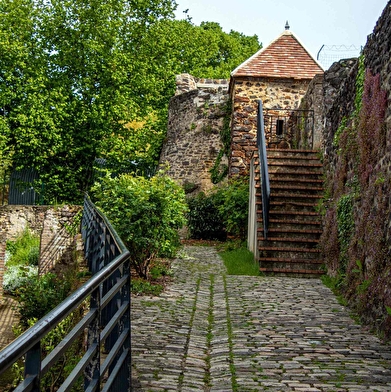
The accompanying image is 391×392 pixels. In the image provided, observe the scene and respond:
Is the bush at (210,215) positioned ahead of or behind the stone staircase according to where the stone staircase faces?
behind

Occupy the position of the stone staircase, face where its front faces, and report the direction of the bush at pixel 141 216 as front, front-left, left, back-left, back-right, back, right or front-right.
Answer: front-right

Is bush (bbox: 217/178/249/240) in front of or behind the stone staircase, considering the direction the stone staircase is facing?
behind

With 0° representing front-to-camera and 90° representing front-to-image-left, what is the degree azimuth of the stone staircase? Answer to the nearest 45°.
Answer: approximately 0°

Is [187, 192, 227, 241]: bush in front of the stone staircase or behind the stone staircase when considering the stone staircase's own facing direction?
behind

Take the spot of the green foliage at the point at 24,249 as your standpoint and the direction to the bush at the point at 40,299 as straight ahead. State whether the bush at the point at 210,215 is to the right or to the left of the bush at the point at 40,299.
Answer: left

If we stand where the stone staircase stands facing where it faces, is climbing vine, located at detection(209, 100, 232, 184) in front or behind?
behind

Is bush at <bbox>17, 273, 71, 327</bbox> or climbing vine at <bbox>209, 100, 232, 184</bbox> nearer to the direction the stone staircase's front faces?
the bush

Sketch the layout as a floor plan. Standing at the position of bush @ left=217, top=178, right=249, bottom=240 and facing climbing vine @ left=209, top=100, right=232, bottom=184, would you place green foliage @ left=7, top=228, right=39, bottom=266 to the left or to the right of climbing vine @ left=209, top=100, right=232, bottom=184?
left
